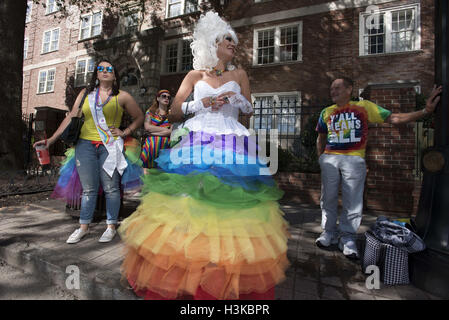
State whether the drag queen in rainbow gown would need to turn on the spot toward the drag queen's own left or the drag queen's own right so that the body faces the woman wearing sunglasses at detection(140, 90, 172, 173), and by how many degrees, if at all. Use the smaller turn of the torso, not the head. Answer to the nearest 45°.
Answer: approximately 180°

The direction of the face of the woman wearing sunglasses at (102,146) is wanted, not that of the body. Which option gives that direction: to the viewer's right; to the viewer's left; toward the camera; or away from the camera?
toward the camera

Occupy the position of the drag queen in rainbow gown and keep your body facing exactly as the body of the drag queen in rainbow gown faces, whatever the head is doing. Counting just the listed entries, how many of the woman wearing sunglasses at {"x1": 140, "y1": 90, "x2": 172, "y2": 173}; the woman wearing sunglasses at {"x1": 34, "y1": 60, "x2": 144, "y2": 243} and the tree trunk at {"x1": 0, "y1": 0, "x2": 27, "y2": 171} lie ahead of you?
0

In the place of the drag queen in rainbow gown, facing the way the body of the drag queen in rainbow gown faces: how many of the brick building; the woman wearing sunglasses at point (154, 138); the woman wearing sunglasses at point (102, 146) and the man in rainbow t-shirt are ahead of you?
0

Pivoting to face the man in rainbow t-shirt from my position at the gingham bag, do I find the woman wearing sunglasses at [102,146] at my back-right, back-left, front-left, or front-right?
front-left

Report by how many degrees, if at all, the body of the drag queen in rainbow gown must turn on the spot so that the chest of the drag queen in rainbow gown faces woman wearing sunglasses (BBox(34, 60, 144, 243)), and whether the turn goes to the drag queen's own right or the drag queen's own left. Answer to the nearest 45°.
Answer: approximately 135° to the drag queen's own right

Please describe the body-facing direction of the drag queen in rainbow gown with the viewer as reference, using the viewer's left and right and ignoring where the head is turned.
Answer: facing the viewer

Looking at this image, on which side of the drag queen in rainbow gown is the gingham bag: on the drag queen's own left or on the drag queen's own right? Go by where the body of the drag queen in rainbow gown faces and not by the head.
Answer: on the drag queen's own left

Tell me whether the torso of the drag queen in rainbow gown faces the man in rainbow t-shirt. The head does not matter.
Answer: no

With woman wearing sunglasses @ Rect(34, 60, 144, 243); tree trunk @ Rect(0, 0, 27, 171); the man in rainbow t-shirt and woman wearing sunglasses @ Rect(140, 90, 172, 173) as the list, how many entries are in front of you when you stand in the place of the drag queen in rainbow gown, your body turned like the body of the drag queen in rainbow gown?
0

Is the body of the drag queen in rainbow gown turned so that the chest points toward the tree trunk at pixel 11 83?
no

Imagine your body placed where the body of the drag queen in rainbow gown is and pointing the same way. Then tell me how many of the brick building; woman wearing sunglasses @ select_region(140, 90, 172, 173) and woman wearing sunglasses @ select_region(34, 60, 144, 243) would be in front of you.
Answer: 0
